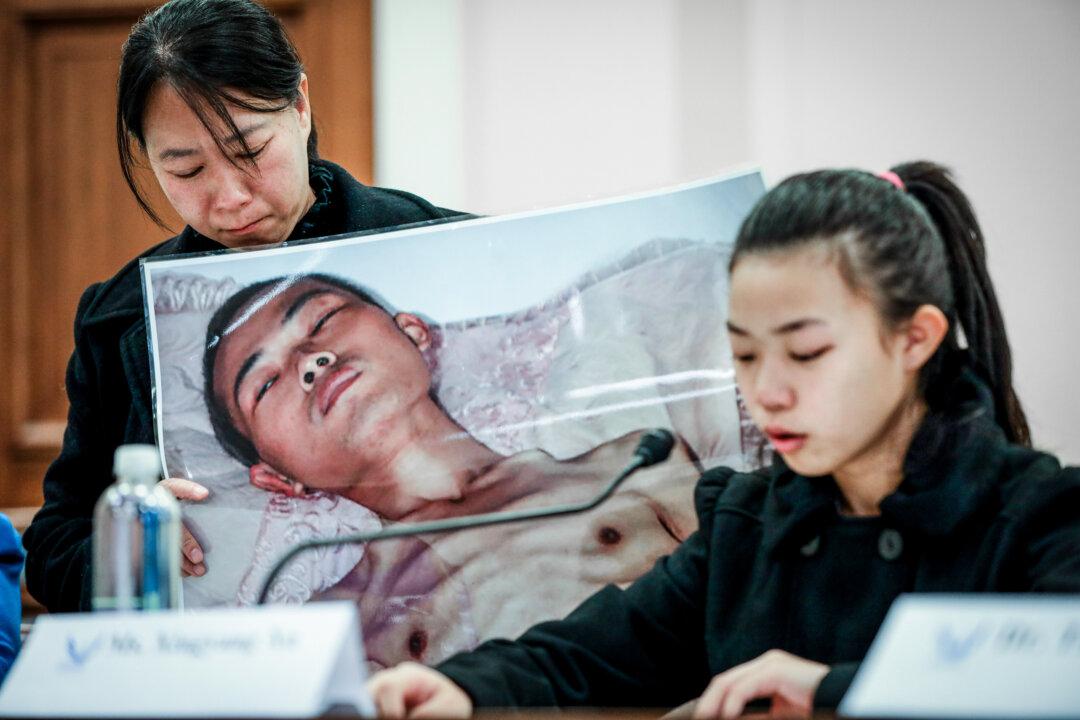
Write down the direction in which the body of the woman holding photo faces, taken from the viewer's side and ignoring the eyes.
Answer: toward the camera

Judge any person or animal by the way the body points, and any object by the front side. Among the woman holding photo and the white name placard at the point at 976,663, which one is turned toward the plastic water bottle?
the woman holding photo

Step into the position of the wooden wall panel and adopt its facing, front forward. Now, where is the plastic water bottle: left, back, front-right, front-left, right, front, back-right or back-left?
front

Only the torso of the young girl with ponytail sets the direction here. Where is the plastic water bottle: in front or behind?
in front

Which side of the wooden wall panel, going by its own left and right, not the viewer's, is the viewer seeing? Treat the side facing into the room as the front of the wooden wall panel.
front

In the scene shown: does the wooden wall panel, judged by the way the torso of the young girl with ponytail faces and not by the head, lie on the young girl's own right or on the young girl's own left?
on the young girl's own right

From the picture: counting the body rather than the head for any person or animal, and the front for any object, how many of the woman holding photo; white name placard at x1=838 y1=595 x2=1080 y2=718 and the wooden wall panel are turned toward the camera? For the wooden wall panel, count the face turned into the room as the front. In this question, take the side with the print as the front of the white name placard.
3

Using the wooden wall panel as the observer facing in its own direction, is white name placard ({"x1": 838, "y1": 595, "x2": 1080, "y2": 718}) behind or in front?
in front
